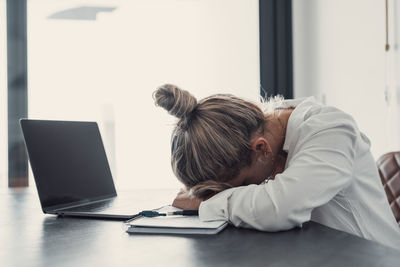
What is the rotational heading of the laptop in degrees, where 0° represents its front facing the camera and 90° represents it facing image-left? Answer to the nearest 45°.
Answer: approximately 315°
